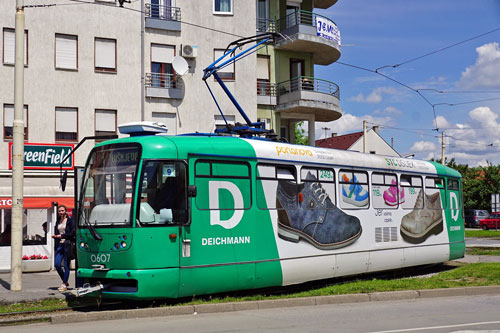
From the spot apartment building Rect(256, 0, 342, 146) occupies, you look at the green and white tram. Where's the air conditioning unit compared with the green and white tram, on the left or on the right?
right

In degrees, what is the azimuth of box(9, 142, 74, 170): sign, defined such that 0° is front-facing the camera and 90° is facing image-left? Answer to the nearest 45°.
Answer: approximately 0°

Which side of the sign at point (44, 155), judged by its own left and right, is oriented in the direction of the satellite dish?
left

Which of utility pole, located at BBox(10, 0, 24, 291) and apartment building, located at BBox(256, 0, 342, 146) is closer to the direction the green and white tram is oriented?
the utility pole

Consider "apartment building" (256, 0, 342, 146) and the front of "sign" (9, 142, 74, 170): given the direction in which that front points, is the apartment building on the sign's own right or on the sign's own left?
on the sign's own left

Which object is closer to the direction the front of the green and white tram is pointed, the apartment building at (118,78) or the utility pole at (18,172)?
the utility pole

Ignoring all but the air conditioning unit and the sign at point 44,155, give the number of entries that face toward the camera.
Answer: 2

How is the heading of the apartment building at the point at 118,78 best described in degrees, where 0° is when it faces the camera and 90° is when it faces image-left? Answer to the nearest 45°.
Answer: approximately 0°

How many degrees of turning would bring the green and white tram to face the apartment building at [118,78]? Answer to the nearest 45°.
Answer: approximately 135° to its right
